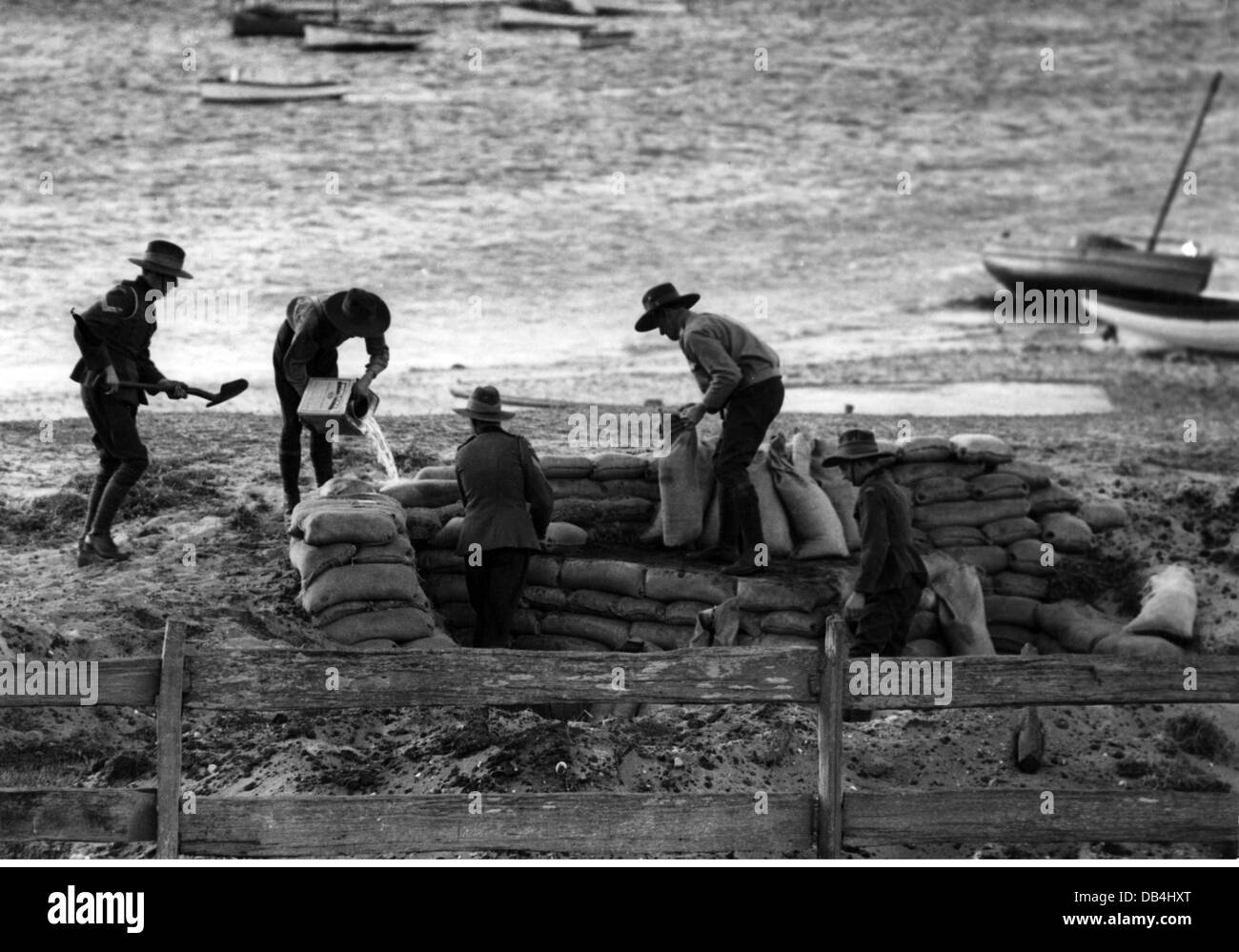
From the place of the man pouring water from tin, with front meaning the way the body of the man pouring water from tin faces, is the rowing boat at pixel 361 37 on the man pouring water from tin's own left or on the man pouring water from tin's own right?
on the man pouring water from tin's own left

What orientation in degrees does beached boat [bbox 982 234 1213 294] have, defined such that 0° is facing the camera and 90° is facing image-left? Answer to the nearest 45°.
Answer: approximately 90°

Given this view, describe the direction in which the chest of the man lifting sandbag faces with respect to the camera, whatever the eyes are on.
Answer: to the viewer's left

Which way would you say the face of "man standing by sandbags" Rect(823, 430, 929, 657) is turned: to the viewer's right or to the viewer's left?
to the viewer's left

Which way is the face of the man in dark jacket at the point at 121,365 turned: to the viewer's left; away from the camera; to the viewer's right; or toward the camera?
to the viewer's right

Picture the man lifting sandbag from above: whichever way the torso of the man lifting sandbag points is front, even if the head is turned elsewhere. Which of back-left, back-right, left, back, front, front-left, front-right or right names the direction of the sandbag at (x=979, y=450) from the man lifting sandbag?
back-right

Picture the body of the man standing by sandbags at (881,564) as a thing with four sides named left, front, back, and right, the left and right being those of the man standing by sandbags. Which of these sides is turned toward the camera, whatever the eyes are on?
left

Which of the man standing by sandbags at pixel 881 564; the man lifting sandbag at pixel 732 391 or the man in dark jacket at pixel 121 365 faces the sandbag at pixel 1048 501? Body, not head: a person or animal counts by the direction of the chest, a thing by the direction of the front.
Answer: the man in dark jacket

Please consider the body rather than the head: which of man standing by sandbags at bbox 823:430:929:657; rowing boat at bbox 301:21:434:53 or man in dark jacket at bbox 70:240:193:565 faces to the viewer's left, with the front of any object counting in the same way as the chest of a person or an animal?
the man standing by sandbags
